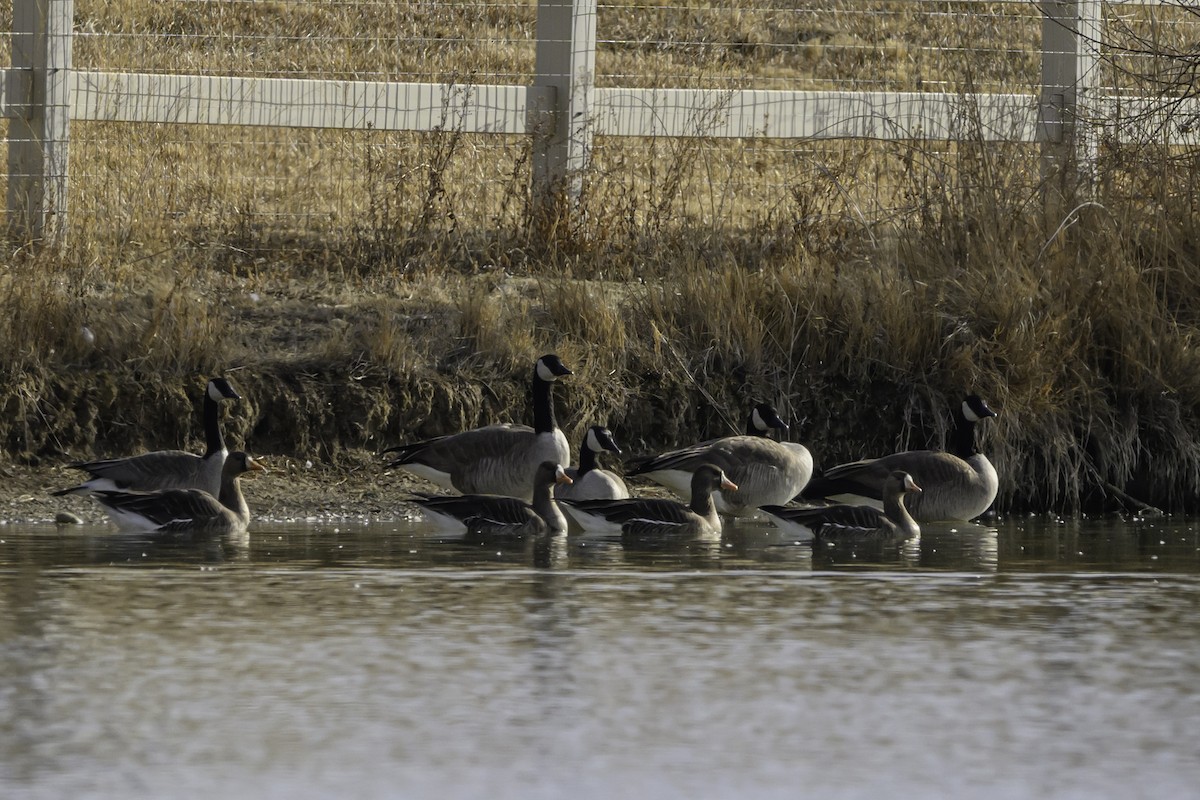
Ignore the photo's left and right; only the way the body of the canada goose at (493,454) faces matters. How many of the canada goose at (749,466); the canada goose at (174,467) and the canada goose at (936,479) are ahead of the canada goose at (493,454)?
2

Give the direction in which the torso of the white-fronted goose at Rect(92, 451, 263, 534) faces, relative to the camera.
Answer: to the viewer's right

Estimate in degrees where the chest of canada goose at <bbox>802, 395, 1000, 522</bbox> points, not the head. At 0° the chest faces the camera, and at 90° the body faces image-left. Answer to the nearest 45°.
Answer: approximately 270°

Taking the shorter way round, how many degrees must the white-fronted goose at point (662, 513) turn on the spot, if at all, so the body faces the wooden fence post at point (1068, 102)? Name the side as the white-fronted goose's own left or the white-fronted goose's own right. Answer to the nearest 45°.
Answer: approximately 45° to the white-fronted goose's own left

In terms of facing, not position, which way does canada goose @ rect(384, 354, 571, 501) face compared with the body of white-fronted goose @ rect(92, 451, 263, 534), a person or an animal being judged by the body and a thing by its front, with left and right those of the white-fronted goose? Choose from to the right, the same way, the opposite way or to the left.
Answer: the same way

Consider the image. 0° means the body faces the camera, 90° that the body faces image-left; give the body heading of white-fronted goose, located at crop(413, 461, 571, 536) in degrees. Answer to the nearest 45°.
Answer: approximately 270°

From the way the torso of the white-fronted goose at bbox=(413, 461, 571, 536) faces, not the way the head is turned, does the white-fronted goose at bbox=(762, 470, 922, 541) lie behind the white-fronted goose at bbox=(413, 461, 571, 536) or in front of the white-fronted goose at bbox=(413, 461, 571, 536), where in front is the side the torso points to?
in front

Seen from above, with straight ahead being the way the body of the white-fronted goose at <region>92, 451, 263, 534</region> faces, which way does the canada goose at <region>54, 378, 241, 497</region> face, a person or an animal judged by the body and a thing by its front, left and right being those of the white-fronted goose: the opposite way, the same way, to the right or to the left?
the same way

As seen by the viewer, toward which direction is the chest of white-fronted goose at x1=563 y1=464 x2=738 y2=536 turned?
to the viewer's right

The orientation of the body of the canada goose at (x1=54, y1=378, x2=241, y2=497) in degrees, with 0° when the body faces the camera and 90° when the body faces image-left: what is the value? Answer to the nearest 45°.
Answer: approximately 270°

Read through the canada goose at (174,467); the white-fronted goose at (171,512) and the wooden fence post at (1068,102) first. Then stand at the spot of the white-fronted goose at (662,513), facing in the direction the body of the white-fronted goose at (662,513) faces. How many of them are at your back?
2
